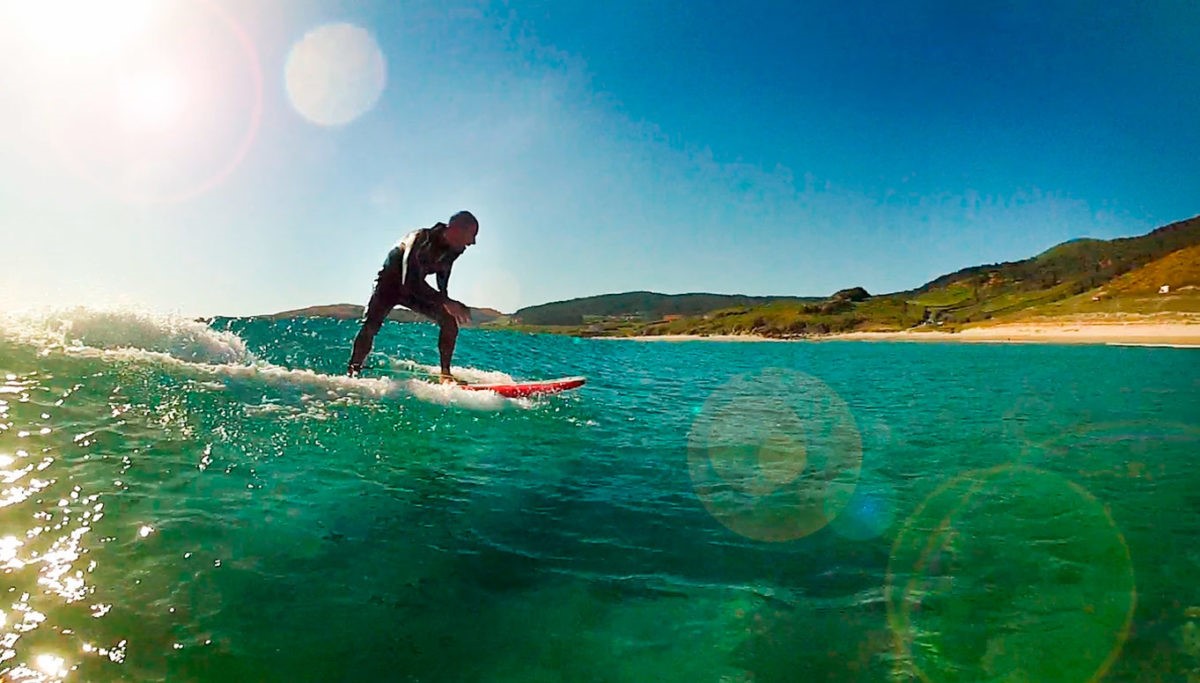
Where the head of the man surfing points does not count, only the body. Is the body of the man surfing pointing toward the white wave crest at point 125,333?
no

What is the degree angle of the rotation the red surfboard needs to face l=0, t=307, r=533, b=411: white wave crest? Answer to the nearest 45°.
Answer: approximately 180°

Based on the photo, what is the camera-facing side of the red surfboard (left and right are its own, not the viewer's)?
right

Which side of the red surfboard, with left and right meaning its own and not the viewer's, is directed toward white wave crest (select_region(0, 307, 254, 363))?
back

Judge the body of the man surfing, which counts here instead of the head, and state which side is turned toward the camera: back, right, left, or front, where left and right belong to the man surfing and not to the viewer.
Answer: right

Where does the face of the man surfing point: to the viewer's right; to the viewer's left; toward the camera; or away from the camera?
to the viewer's right
